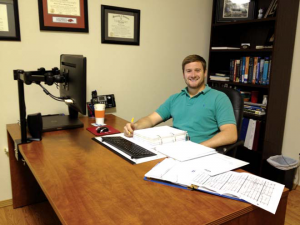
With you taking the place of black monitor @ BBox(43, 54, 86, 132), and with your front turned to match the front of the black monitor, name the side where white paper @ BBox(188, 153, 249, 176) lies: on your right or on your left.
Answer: on your right

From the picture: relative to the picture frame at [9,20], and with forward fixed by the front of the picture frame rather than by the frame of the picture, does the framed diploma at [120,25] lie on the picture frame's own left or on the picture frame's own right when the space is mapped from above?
on the picture frame's own left

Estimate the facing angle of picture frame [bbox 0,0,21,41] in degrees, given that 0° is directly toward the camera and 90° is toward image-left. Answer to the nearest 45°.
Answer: approximately 0°

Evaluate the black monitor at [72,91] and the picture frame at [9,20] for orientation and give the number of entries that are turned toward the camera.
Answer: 1

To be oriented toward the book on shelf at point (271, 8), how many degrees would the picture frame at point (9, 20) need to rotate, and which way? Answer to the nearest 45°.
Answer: approximately 90° to its left

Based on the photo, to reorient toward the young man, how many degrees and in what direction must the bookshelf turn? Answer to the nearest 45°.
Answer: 0° — it already faces them

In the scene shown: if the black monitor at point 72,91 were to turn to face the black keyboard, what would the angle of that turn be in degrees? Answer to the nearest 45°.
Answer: approximately 90° to its right

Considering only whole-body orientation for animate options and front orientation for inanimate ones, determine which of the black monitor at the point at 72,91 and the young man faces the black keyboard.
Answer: the young man

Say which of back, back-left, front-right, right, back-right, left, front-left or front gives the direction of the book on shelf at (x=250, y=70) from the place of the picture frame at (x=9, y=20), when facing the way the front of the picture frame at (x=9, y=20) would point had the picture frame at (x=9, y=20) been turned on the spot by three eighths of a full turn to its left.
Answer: front-right

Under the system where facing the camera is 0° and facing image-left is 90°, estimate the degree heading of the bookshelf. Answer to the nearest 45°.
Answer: approximately 45°
